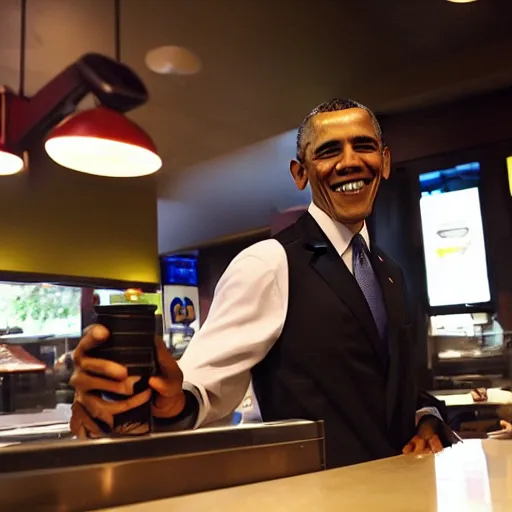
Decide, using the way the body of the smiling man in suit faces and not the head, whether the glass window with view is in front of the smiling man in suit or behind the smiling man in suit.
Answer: behind

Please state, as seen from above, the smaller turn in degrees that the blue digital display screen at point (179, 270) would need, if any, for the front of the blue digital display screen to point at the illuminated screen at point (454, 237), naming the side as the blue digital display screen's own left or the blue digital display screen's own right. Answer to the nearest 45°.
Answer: approximately 45° to the blue digital display screen's own left

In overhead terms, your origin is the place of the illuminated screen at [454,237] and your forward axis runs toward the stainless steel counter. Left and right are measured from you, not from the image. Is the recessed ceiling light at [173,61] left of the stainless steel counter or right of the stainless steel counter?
right

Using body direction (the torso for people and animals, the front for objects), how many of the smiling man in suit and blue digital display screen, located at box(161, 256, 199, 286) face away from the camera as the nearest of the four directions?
0

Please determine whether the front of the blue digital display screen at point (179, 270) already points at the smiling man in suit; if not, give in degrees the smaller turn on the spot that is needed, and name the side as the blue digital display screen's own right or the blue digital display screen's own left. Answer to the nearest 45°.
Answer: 0° — it already faces them

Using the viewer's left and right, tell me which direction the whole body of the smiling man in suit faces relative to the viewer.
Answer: facing the viewer and to the right of the viewer

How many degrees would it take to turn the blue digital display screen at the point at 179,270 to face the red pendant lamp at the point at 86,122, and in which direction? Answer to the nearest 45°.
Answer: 0° — it already faces it

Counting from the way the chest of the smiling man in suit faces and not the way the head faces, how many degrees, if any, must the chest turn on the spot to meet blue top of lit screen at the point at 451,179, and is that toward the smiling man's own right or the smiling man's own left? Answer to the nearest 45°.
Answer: approximately 90° to the smiling man's own left

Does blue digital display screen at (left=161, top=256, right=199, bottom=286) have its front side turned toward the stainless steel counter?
yes

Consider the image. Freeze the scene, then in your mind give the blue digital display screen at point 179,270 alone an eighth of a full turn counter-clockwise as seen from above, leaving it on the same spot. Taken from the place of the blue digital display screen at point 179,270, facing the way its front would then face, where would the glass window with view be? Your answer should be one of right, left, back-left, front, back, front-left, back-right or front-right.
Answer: right

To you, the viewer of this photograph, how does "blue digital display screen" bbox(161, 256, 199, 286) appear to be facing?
facing the viewer
